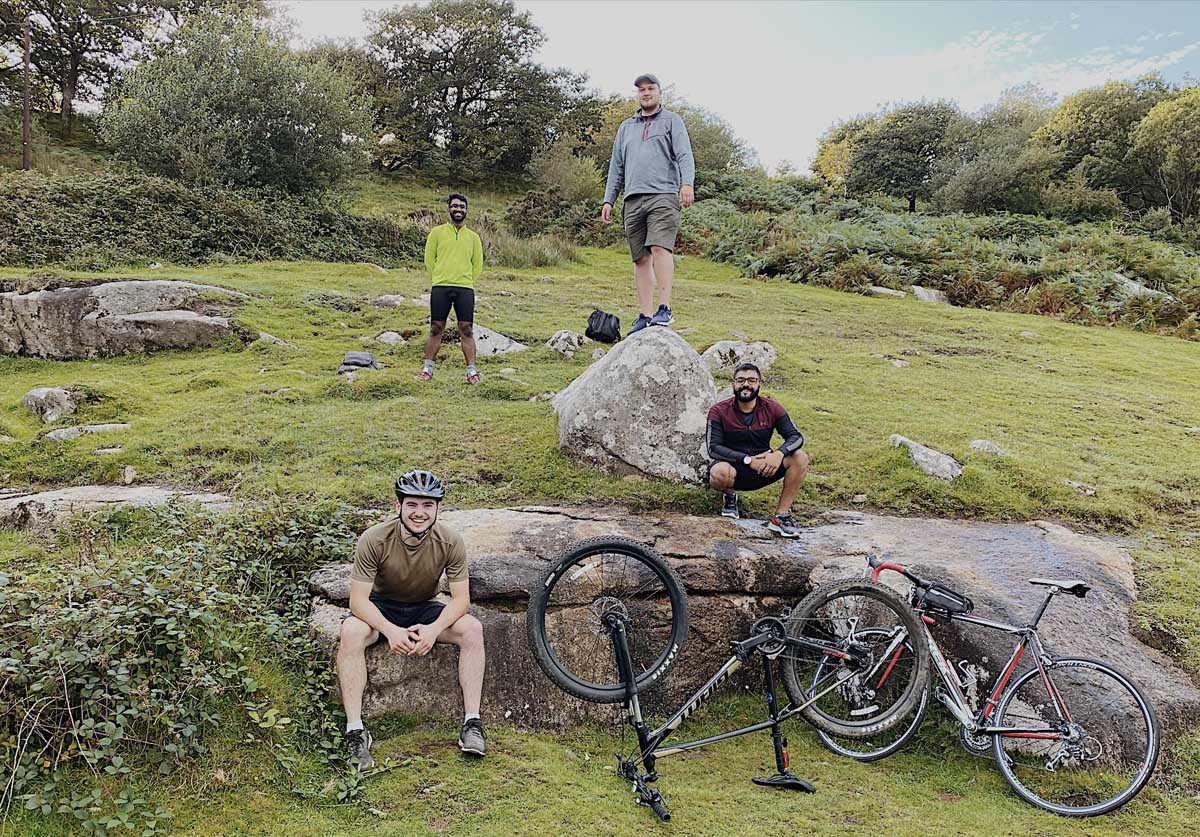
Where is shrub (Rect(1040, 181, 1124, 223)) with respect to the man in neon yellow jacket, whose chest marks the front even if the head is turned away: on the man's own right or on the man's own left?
on the man's own left

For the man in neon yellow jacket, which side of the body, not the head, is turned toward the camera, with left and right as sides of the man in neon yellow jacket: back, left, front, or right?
front

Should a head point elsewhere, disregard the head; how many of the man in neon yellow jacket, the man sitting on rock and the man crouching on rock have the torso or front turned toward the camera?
3

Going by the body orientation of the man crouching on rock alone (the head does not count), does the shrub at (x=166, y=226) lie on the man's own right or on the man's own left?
on the man's own right

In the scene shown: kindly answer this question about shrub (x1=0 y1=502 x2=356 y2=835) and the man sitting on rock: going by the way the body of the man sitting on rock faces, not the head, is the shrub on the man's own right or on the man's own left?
on the man's own right

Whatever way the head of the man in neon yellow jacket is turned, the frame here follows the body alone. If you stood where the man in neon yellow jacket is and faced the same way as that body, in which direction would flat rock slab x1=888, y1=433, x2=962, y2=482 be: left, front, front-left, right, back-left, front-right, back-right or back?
front-left

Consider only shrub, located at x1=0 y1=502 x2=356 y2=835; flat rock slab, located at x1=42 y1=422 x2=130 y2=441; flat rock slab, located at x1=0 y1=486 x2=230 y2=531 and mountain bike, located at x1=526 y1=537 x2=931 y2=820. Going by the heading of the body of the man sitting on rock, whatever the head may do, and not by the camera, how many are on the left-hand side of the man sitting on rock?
1

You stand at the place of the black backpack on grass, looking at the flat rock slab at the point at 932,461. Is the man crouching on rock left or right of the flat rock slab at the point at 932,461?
right

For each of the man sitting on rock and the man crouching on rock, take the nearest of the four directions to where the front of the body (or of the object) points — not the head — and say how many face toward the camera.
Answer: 2

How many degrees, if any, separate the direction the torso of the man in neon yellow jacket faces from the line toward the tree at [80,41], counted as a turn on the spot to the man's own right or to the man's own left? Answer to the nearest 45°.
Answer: approximately 135° to the man's own right

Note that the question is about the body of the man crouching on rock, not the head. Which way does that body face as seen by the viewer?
toward the camera

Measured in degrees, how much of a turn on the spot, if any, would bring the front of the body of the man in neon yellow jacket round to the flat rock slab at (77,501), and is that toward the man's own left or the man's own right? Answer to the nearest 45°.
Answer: approximately 45° to the man's own right
